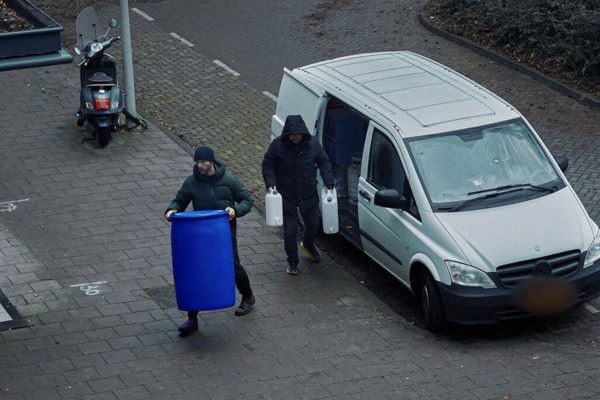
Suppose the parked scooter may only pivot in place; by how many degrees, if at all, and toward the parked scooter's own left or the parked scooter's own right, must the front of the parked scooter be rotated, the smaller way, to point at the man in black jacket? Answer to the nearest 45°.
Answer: approximately 135° to the parked scooter's own right

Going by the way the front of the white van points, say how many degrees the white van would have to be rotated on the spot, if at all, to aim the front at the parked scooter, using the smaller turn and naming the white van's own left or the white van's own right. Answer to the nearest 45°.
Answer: approximately 180°

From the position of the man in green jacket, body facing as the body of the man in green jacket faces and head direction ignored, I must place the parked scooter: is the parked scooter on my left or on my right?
on my right

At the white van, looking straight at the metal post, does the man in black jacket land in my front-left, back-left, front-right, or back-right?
front-left

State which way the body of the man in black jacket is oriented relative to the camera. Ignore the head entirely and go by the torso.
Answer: toward the camera

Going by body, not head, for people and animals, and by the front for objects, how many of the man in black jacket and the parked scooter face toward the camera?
1

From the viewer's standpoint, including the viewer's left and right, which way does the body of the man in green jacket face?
facing the viewer and to the left of the viewer

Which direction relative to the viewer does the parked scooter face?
away from the camera

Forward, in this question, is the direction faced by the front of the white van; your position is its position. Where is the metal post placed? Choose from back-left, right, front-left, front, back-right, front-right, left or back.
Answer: back

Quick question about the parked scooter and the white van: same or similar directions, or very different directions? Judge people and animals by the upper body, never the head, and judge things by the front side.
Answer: very different directions

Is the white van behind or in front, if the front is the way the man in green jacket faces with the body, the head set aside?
behind

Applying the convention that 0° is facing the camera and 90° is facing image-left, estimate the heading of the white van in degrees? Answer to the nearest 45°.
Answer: approximately 315°

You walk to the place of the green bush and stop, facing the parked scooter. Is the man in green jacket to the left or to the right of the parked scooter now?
left

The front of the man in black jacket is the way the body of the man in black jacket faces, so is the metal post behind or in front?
behind

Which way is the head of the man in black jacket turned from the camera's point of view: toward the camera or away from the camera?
toward the camera

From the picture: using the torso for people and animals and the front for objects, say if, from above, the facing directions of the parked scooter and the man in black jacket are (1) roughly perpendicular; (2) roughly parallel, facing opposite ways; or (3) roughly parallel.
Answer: roughly parallel, facing opposite ways

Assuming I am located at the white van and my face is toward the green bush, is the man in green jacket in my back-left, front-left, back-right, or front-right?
back-left
